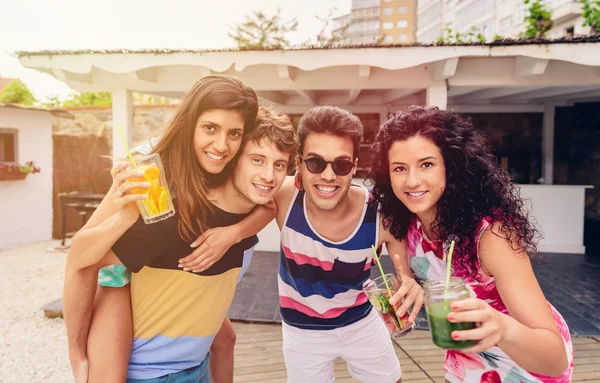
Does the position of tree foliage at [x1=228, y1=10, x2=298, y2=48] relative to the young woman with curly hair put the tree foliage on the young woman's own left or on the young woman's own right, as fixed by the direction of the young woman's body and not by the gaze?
on the young woman's own right

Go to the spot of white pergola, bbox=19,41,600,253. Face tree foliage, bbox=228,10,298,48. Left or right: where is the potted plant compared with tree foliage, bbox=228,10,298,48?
left

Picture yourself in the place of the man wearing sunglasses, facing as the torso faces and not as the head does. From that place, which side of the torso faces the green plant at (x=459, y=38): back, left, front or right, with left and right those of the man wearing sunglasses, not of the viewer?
back

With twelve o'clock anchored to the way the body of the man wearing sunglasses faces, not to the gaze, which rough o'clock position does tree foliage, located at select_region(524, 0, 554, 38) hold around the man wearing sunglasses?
The tree foliage is roughly at 7 o'clock from the man wearing sunglasses.

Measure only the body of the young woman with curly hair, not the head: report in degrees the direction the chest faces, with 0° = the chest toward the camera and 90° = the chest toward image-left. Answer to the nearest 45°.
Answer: approximately 45°

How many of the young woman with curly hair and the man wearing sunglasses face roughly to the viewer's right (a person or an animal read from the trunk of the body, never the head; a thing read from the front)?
0

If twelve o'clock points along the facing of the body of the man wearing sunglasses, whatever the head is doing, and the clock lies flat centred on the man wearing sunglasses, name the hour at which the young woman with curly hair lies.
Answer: The young woman with curly hair is roughly at 10 o'clock from the man wearing sunglasses.

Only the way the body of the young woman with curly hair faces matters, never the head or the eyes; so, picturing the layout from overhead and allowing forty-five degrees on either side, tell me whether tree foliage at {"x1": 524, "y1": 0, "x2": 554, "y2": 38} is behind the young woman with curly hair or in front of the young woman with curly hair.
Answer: behind
